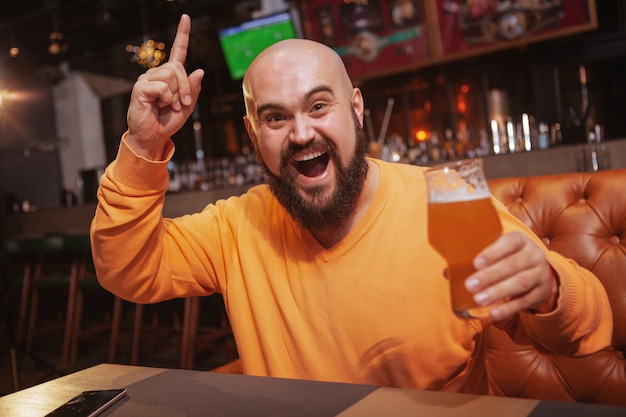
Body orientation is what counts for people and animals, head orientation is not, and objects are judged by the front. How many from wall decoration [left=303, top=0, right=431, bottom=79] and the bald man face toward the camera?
2

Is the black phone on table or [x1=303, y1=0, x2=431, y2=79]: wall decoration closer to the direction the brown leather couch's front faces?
the black phone on table

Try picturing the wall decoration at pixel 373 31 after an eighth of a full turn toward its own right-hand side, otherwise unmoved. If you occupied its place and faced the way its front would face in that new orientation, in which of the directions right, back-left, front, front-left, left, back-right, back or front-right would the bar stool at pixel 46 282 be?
front-right

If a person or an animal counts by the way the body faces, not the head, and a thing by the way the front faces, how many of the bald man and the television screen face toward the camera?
2

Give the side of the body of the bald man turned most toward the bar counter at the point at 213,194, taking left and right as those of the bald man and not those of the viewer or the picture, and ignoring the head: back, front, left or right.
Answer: back

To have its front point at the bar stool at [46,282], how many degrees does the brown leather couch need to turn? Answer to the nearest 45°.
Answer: approximately 90° to its right

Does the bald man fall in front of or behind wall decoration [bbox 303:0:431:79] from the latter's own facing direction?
in front

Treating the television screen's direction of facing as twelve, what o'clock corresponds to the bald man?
The bald man is roughly at 12 o'clock from the television screen.

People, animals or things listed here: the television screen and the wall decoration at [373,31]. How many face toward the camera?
2

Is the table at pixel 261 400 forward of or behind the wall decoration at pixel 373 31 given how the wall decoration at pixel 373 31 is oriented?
forward

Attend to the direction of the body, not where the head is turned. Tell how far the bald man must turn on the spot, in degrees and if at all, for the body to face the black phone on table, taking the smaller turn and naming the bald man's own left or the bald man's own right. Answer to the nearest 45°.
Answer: approximately 45° to the bald man's own right

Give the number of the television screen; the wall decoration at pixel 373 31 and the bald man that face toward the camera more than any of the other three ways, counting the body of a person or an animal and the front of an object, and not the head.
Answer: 3

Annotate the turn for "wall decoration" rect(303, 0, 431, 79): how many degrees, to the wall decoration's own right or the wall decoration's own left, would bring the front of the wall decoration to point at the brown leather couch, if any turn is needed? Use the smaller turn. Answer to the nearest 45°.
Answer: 0° — it already faces it

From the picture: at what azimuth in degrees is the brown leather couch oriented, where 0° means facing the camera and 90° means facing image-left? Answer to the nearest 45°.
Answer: approximately 45°
